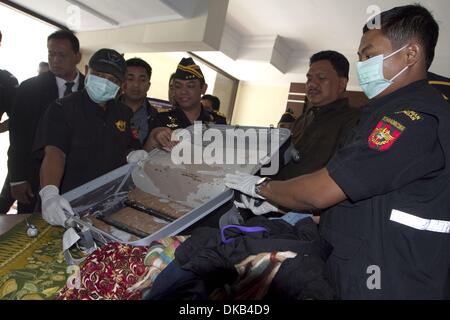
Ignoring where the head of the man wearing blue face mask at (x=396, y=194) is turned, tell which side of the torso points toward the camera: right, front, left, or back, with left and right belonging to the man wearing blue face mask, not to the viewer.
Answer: left

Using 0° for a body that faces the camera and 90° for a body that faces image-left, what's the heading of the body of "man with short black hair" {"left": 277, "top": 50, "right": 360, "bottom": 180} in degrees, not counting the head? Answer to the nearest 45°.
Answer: approximately 45°

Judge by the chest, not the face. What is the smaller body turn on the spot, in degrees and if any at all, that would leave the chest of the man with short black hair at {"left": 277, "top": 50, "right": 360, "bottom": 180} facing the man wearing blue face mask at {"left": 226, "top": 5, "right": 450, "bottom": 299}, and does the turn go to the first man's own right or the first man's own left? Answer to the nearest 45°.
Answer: approximately 45° to the first man's own left

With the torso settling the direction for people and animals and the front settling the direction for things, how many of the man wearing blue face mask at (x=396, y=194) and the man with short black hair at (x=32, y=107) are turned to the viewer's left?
1

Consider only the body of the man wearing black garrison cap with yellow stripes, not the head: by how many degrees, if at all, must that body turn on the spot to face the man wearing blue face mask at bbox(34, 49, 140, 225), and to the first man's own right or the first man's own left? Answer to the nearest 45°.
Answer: approximately 45° to the first man's own right

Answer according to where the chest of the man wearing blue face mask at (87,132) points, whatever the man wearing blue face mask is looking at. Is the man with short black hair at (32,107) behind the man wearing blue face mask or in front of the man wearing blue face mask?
behind

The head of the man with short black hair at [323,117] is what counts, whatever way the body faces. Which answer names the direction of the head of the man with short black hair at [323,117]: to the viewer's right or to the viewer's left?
to the viewer's left

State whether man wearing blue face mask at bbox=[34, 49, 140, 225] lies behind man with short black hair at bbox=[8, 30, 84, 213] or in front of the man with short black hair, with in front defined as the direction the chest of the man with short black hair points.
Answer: in front

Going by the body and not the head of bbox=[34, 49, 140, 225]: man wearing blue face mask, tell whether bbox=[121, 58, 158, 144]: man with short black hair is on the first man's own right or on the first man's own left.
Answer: on the first man's own left
